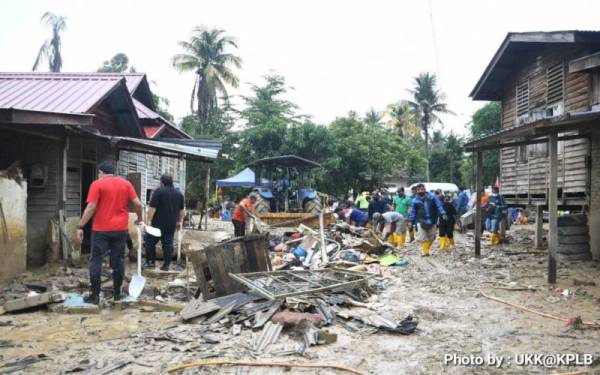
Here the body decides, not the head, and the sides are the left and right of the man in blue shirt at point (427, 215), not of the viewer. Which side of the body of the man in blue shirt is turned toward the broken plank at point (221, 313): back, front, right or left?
front

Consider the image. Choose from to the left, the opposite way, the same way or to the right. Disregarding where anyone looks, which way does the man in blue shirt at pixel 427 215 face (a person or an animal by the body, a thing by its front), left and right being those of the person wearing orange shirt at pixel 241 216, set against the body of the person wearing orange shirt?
to the right

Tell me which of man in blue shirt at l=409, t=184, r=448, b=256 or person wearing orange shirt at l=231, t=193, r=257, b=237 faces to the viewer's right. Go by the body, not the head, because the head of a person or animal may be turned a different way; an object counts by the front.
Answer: the person wearing orange shirt

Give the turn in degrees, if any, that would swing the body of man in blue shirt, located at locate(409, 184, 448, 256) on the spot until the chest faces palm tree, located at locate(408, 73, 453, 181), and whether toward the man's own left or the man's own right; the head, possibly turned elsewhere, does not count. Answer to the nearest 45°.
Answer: approximately 180°

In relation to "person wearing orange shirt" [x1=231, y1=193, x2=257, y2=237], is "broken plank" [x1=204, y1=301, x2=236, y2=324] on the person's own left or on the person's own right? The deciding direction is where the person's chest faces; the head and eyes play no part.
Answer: on the person's own right

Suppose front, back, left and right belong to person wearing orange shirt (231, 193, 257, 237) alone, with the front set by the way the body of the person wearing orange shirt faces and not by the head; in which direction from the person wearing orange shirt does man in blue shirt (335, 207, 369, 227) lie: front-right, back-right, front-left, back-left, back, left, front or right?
front-left

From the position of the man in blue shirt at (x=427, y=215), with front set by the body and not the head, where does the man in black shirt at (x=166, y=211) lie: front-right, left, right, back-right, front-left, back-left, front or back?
front-right

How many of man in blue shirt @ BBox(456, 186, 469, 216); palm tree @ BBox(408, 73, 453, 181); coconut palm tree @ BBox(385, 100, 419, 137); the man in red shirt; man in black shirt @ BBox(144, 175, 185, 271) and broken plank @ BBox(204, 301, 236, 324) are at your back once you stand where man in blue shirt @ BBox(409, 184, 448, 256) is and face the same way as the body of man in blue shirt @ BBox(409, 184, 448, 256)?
3

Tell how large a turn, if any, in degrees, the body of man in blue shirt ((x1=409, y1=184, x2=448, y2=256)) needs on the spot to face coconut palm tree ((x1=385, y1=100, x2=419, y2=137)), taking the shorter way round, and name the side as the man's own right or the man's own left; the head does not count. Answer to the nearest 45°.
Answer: approximately 180°

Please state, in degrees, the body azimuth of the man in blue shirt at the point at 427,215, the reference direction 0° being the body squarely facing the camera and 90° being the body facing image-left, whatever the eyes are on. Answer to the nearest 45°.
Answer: approximately 0°

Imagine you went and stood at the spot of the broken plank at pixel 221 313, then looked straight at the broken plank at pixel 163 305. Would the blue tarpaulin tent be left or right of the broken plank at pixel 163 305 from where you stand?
right

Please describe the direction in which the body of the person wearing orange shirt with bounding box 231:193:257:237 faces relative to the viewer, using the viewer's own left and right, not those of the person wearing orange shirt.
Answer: facing to the right of the viewer

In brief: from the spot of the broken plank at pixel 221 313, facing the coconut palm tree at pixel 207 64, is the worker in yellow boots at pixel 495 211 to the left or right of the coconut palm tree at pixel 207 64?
right

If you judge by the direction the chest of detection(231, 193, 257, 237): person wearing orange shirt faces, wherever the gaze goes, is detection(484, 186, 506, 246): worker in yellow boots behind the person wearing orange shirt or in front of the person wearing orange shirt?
in front
